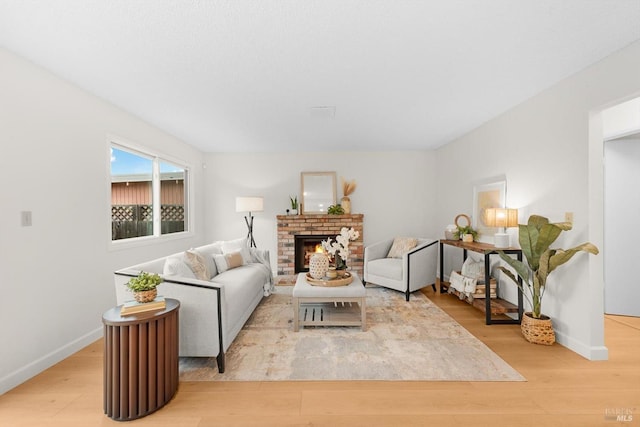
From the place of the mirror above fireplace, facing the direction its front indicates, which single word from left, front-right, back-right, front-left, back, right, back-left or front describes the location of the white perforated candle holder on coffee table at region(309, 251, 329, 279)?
front

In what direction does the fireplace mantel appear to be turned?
toward the camera

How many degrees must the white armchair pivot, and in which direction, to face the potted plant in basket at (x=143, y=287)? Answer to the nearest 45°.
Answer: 0° — it already faces it

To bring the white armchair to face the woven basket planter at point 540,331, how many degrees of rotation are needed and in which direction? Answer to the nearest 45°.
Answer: approximately 90° to its left

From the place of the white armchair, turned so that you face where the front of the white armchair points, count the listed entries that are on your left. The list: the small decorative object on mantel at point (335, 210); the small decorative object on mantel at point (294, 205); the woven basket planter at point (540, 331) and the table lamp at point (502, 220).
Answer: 2

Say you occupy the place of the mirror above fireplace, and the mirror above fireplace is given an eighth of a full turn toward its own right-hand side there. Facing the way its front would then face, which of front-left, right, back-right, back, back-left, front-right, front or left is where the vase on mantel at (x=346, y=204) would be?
back-left

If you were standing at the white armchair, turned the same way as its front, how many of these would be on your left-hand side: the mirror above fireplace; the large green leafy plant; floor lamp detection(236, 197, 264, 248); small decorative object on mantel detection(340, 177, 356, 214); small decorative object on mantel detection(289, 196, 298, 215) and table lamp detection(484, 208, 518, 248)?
2

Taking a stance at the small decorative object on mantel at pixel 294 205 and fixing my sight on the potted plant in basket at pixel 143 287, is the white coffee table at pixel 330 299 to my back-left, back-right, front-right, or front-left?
front-left

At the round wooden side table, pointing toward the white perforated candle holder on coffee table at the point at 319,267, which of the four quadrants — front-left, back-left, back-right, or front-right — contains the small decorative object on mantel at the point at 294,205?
front-left

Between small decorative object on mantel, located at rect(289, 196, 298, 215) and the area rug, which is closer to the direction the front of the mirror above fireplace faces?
the area rug

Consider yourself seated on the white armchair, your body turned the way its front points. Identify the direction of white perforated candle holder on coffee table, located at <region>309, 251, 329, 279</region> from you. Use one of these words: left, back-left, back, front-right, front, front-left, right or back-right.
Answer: front

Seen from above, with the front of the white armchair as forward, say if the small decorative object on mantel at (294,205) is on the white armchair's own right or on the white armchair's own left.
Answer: on the white armchair's own right

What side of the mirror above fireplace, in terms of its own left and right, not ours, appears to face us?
front

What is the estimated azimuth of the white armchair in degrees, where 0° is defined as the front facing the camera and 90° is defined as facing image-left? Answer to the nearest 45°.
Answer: approximately 45°

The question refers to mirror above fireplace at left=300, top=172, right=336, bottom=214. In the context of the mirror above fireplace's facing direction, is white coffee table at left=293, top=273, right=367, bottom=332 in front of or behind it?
in front

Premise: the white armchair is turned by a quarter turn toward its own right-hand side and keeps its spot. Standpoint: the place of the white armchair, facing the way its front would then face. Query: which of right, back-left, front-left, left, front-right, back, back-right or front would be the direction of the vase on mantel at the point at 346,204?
front

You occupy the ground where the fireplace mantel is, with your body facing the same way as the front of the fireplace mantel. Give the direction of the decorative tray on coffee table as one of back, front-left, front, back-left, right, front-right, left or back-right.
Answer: front
